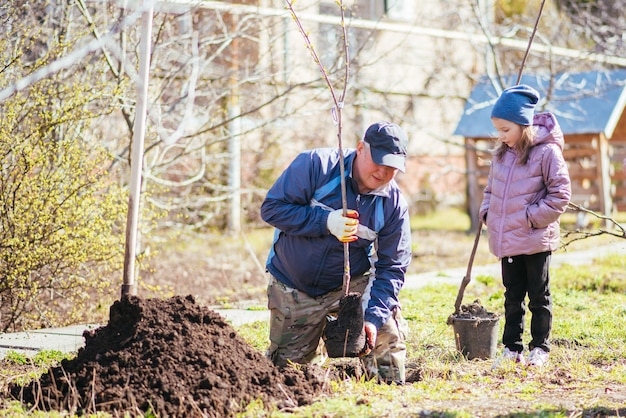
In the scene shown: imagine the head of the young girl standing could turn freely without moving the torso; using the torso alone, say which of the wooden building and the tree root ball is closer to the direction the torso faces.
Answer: the tree root ball

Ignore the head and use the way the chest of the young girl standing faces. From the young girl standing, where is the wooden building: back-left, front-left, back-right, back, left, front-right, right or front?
back-right

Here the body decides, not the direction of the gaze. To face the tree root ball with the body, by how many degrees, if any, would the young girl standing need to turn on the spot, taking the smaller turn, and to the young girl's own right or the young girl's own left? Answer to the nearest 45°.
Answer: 0° — they already face it

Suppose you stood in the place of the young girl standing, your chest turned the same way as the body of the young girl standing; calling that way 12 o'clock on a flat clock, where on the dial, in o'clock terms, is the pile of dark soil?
The pile of dark soil is roughly at 12 o'clock from the young girl standing.

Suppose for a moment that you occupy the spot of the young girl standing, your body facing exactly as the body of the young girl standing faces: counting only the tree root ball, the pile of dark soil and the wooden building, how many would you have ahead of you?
2

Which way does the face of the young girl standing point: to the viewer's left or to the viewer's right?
to the viewer's left

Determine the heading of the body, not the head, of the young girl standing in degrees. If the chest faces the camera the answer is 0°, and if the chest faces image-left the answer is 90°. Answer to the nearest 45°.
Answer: approximately 45°

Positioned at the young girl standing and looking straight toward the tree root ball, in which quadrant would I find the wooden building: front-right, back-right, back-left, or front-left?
back-right
